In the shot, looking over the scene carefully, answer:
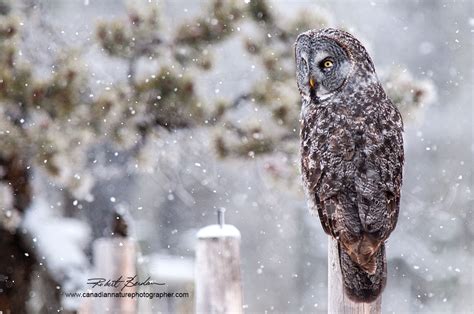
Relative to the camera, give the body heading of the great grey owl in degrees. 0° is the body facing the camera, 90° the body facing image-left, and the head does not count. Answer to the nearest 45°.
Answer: approximately 135°

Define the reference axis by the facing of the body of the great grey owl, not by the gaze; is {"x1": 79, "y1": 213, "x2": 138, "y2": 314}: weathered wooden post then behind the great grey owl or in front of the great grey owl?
in front
